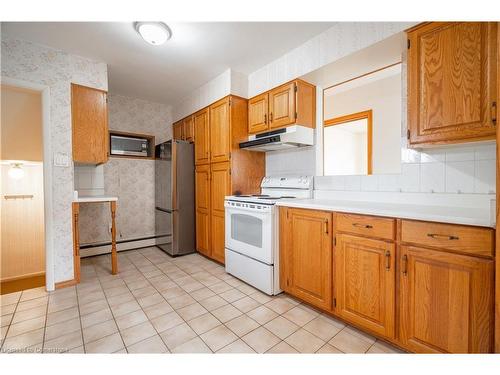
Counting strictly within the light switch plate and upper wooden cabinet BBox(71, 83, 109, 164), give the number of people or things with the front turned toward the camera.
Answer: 1

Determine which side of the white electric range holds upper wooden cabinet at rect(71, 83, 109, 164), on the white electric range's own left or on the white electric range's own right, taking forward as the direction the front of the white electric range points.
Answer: on the white electric range's own right

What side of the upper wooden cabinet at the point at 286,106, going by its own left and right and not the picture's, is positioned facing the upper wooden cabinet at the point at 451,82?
left

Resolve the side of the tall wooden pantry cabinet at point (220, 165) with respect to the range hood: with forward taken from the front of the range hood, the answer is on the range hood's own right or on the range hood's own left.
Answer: on the range hood's own right

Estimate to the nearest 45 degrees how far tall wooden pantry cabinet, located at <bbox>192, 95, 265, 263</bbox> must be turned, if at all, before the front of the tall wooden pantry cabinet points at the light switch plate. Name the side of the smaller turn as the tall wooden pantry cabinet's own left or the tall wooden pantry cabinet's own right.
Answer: approximately 45° to the tall wooden pantry cabinet's own right

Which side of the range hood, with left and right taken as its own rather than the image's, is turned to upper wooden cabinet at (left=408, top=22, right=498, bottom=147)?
left

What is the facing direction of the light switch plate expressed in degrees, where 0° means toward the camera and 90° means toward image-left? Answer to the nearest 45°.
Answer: approximately 0°
